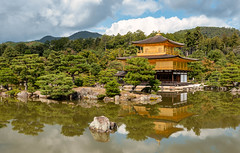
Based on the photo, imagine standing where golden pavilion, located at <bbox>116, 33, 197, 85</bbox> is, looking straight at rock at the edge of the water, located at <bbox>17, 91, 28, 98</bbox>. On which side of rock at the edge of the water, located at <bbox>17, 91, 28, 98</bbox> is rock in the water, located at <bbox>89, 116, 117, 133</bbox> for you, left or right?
left

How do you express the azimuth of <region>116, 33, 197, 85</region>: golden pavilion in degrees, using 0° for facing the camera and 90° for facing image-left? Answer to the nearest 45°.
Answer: approximately 45°
